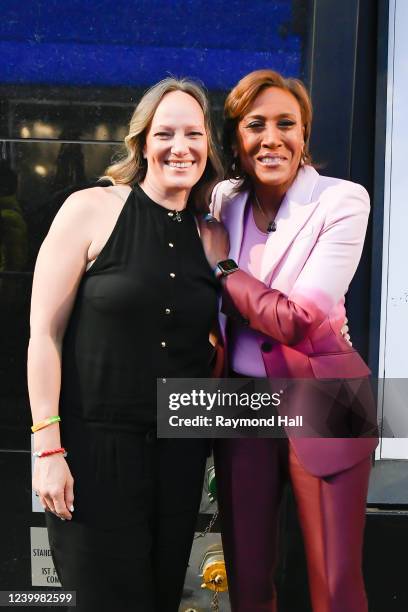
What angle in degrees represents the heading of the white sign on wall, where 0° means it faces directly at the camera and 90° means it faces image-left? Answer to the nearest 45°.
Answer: approximately 0°

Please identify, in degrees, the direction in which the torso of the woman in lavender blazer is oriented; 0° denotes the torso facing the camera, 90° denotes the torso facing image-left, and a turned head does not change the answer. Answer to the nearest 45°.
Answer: approximately 45°
